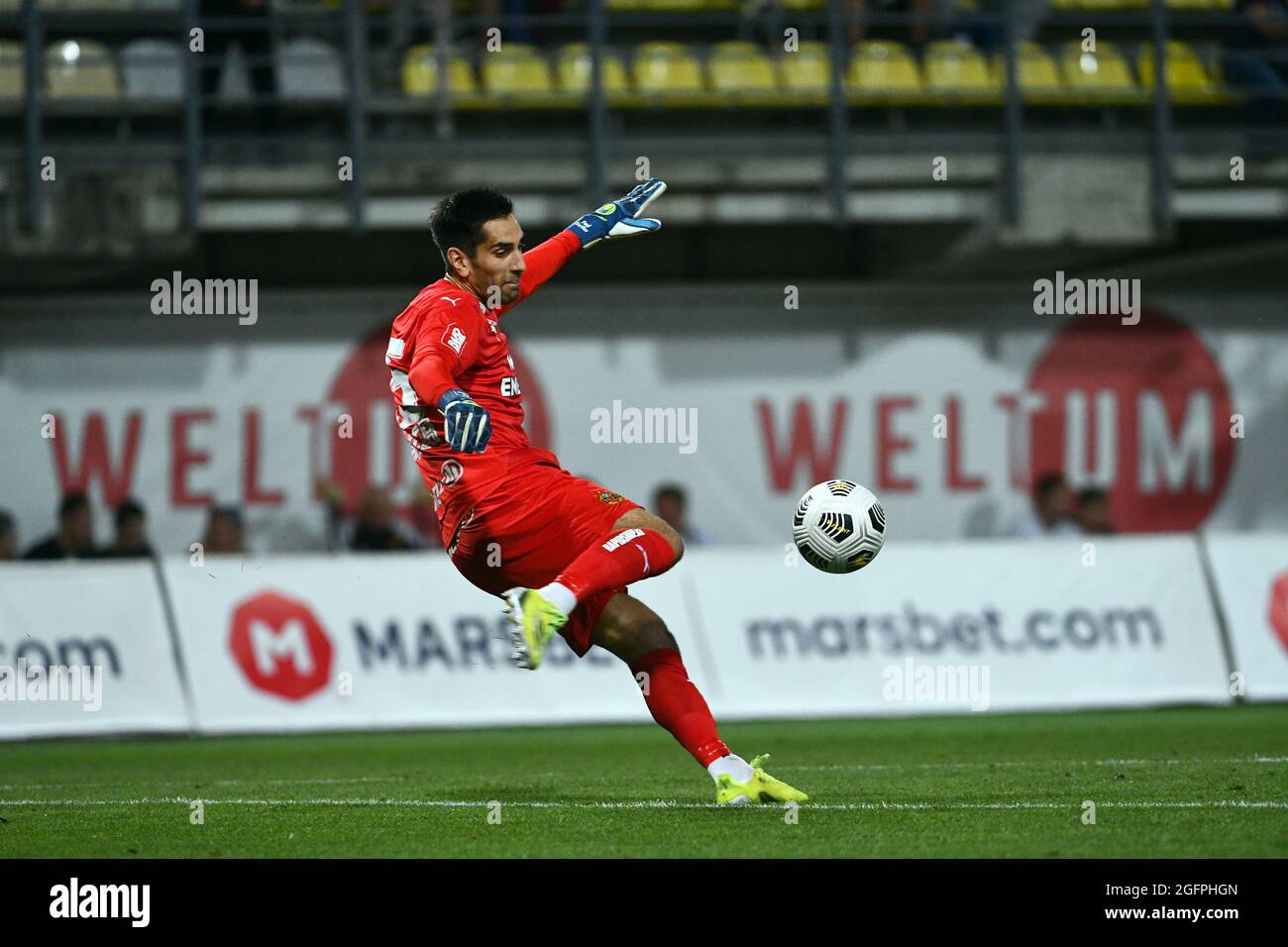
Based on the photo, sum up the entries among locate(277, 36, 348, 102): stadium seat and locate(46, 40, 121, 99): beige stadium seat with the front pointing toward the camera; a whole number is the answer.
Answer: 2

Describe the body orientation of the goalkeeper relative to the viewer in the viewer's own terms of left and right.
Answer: facing to the right of the viewer

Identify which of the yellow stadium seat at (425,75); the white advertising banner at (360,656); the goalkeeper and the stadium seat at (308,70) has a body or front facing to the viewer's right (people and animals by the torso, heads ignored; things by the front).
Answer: the goalkeeper

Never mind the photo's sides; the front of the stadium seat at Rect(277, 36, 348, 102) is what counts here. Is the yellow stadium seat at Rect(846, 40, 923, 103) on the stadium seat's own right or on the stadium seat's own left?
on the stadium seat's own left

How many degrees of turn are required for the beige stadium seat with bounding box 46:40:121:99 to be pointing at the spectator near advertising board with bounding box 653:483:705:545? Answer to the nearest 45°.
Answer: approximately 45° to its left

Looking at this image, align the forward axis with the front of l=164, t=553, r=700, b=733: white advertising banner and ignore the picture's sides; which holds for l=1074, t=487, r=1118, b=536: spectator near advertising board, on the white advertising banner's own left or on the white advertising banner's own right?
on the white advertising banner's own left
